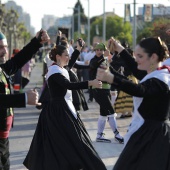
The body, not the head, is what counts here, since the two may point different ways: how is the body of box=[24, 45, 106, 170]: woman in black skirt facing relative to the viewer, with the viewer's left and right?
facing to the right of the viewer

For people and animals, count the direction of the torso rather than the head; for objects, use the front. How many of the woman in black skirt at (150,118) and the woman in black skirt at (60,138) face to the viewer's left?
1

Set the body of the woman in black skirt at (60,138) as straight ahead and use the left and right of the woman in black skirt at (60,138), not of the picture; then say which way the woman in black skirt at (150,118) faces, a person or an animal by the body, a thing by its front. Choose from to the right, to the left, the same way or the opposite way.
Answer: the opposite way

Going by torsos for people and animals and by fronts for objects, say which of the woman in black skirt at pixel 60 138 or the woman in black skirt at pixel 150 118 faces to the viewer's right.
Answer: the woman in black skirt at pixel 60 138

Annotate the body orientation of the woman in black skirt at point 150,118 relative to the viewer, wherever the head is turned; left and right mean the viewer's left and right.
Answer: facing to the left of the viewer

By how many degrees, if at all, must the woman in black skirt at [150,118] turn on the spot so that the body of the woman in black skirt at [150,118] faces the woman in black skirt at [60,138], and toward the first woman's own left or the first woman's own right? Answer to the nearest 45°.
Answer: approximately 45° to the first woman's own right
